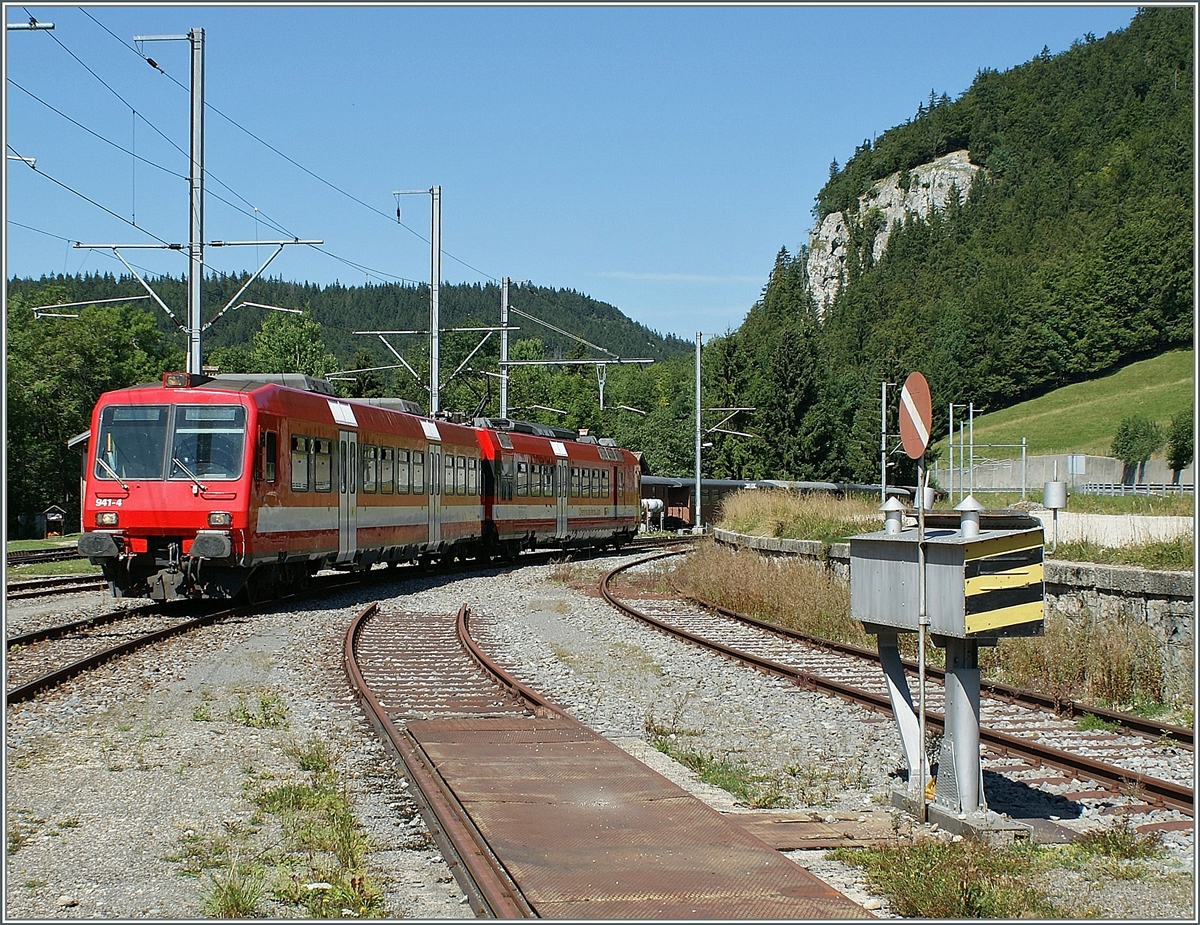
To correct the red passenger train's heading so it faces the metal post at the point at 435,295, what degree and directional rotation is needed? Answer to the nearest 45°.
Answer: approximately 135° to its right

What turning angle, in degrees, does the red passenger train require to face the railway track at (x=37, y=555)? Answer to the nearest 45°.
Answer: approximately 90° to its right

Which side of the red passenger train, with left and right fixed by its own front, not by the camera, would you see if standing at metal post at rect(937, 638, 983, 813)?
left

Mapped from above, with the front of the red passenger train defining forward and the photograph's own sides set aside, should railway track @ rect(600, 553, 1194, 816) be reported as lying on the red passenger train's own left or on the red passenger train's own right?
on the red passenger train's own left

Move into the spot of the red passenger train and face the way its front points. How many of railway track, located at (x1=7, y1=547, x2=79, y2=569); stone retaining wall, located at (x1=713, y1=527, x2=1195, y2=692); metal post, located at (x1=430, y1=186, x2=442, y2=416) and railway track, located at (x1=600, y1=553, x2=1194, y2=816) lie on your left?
2

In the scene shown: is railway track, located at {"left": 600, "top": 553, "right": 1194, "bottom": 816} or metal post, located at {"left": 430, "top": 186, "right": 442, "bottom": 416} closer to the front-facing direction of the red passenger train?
the railway track

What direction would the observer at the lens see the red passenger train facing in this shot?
facing the viewer and to the left of the viewer
